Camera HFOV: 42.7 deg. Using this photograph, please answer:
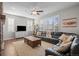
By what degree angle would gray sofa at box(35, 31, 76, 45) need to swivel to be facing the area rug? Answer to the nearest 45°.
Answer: approximately 45° to its right

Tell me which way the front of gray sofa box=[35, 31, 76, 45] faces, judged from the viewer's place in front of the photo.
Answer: facing the viewer and to the left of the viewer
